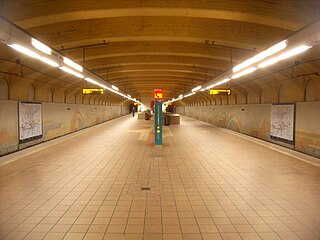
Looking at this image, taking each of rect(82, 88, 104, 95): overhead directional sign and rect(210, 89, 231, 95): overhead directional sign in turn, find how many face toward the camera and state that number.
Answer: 2

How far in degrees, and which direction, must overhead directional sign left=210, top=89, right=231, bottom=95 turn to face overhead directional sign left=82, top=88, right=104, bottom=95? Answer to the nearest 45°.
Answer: approximately 90° to its right

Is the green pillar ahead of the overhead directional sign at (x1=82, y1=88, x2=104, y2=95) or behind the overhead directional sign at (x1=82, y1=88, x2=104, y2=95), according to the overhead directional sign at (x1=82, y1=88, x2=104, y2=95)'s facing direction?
ahead

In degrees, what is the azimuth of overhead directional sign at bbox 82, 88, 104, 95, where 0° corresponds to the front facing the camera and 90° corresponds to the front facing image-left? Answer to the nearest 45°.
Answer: approximately 0°

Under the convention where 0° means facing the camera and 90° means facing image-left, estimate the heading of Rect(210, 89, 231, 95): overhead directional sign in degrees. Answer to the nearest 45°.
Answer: approximately 0°

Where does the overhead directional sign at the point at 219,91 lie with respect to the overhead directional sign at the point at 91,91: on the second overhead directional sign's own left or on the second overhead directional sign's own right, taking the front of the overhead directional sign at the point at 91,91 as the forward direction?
on the second overhead directional sign's own left
